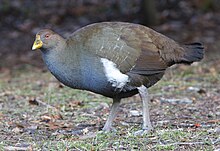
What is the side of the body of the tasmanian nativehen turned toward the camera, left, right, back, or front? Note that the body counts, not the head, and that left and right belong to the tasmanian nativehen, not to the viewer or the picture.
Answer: left
